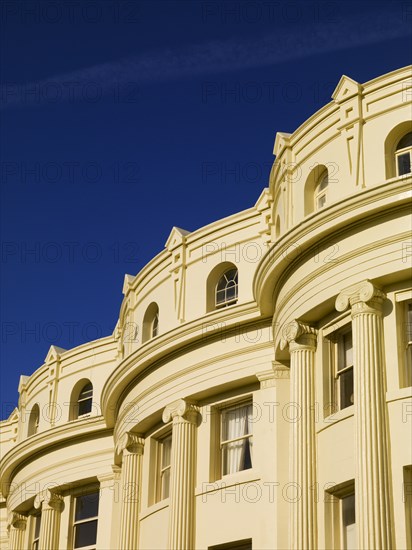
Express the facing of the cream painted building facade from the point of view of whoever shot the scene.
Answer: facing the viewer and to the left of the viewer
